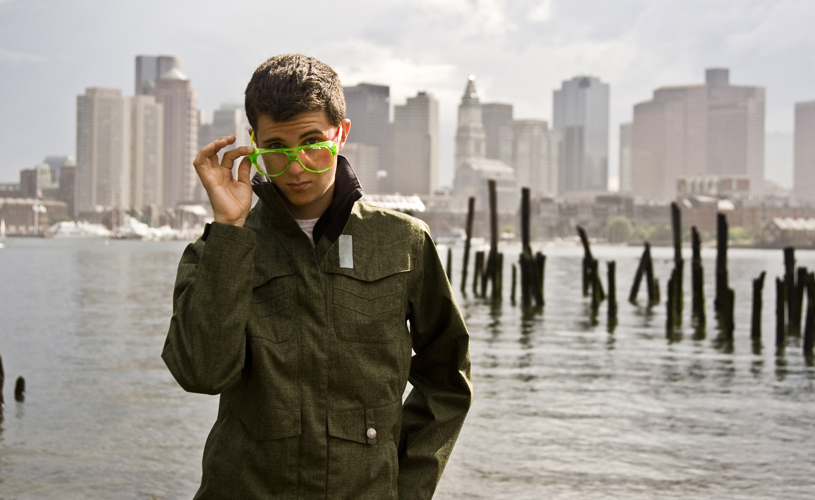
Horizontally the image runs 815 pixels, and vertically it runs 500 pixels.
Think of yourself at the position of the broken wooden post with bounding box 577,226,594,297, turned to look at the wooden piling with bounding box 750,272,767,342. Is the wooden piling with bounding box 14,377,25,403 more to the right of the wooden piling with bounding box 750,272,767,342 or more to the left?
right

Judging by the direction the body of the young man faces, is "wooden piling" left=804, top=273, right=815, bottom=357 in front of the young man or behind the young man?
behind

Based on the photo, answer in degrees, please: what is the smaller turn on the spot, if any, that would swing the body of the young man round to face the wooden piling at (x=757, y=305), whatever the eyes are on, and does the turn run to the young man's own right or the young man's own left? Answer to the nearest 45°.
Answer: approximately 135° to the young man's own left

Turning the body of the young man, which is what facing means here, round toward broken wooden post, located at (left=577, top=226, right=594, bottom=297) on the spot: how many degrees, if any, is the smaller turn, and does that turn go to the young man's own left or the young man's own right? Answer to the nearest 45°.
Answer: approximately 180°

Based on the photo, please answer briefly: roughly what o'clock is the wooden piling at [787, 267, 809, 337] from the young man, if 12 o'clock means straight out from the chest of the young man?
The wooden piling is roughly at 7 o'clock from the young man.

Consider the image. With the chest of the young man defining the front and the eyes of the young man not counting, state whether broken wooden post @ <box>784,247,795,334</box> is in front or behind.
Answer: behind

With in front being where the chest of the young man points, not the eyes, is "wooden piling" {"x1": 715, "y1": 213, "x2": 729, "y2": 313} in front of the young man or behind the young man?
behind

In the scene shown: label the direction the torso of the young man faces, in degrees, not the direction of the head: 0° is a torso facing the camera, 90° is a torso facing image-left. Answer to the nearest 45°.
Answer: approximately 0°

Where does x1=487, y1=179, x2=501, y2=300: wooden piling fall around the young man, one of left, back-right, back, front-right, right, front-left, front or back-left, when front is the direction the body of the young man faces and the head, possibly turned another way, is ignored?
back

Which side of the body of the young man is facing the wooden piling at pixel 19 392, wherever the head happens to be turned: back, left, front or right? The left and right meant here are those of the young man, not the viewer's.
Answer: back
